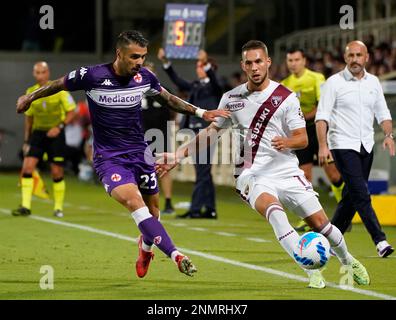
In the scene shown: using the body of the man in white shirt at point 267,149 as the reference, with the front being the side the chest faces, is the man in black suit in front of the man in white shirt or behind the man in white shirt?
behind

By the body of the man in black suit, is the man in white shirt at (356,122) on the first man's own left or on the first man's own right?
on the first man's own left

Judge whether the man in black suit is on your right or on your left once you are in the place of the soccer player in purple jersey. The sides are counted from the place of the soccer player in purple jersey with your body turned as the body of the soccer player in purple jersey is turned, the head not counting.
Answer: on your left

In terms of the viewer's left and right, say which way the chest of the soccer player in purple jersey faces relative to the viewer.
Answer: facing the viewer and to the right of the viewer

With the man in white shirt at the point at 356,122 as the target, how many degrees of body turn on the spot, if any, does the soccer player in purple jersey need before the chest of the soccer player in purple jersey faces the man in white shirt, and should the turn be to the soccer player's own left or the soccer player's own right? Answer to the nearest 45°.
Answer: approximately 90° to the soccer player's own left

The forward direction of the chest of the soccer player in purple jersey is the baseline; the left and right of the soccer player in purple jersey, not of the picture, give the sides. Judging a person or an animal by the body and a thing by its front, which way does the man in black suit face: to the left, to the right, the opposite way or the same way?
to the right

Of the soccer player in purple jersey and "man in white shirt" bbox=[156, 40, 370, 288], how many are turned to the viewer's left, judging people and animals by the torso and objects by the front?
0

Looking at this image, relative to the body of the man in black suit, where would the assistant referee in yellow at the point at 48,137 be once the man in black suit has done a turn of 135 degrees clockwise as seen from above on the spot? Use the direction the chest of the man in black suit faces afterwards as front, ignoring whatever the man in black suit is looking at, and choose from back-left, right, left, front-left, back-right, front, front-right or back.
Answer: left

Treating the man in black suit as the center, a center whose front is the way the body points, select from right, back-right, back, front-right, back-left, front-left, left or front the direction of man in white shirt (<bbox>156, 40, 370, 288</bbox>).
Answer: front-left

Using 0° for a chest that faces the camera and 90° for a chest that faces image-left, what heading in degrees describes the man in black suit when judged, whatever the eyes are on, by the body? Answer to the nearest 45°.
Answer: approximately 45°

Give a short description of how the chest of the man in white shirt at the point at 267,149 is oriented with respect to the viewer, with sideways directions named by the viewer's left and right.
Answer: facing the viewer
